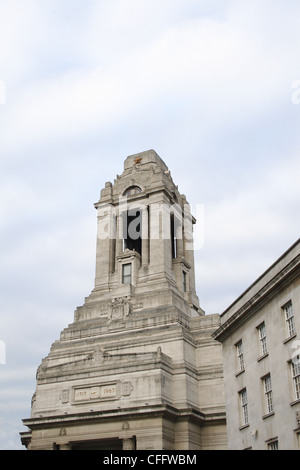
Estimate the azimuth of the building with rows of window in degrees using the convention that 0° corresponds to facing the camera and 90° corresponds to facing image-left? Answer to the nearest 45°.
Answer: approximately 45°
